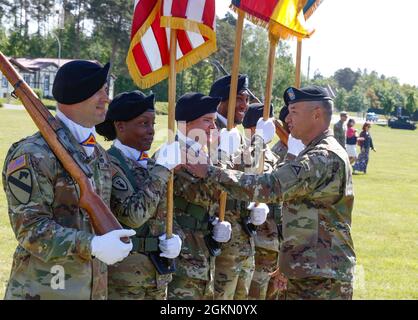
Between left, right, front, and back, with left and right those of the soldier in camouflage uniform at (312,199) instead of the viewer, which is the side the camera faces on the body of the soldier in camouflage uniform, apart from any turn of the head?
left

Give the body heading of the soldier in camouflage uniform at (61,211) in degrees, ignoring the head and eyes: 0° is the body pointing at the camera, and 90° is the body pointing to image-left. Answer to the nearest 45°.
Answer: approximately 270°

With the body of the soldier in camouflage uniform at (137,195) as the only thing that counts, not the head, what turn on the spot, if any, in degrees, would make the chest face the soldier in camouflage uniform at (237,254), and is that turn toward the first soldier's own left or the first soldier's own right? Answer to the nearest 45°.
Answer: approximately 45° to the first soldier's own left

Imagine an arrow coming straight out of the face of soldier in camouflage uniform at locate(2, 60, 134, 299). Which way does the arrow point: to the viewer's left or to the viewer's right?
to the viewer's right

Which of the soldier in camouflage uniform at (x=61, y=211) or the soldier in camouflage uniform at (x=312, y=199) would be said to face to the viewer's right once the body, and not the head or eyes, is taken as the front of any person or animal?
the soldier in camouflage uniform at (x=61, y=211)

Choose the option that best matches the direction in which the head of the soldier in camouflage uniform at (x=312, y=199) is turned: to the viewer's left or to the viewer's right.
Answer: to the viewer's left

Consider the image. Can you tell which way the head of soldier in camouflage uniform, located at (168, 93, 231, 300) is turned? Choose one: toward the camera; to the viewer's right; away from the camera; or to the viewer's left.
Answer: to the viewer's right

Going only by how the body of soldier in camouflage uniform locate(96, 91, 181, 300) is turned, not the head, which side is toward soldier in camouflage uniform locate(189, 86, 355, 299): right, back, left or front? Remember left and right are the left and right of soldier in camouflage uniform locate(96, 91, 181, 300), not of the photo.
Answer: front

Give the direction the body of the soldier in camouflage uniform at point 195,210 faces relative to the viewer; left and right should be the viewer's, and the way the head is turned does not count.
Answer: facing to the right of the viewer
